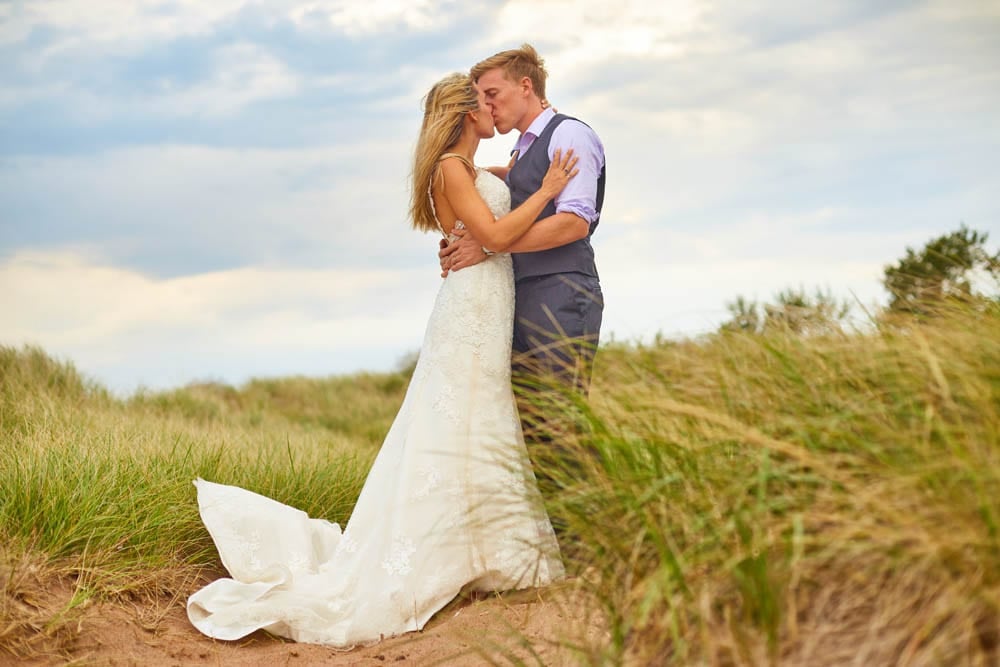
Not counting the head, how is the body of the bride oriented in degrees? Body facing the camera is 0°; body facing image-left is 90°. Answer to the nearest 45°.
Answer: approximately 270°

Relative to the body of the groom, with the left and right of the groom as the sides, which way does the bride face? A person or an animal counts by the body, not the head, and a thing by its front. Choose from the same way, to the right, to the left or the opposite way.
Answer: the opposite way

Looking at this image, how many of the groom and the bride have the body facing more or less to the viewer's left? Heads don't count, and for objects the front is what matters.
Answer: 1

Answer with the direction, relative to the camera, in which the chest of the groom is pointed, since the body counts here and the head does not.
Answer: to the viewer's left

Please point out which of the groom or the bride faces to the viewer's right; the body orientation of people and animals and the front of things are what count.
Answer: the bride

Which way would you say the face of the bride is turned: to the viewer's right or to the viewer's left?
to the viewer's right
